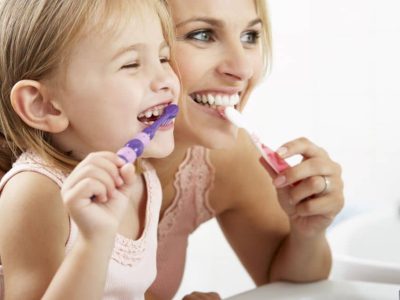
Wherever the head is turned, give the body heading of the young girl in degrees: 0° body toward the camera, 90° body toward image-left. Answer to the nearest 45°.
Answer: approximately 315°
